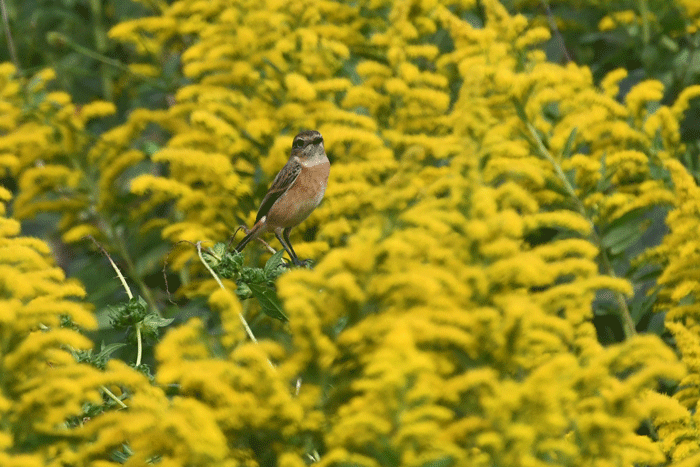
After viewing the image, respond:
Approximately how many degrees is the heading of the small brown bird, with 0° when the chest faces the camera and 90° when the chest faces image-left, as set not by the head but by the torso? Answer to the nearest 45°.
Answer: approximately 315°
